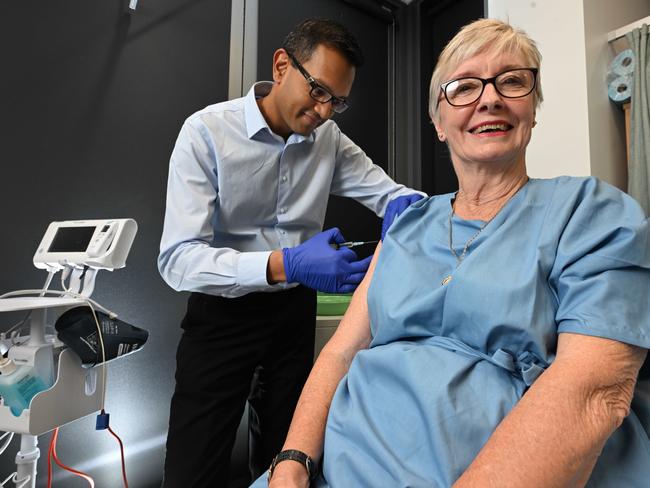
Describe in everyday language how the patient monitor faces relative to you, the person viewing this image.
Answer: facing the viewer and to the left of the viewer

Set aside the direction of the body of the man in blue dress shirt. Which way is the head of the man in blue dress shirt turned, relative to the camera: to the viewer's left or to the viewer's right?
to the viewer's right

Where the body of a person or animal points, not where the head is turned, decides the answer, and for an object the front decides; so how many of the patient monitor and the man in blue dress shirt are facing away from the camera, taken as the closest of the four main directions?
0

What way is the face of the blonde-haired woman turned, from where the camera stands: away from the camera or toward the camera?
toward the camera

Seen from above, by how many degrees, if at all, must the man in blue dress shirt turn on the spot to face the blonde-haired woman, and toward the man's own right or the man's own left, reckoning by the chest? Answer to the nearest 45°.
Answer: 0° — they already face them

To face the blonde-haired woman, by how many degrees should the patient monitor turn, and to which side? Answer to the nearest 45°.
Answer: approximately 90° to its left

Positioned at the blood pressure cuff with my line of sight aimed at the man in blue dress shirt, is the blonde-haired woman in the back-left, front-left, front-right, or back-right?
front-right

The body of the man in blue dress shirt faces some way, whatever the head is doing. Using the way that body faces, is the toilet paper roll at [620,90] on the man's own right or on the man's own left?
on the man's own left

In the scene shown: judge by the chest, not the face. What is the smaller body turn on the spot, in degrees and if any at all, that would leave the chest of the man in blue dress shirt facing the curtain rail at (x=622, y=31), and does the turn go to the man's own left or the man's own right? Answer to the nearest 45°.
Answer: approximately 45° to the man's own left

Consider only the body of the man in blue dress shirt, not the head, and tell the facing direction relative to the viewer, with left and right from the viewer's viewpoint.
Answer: facing the viewer and to the right of the viewer

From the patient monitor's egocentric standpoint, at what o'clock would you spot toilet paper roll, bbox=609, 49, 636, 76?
The toilet paper roll is roughly at 8 o'clock from the patient monitor.
